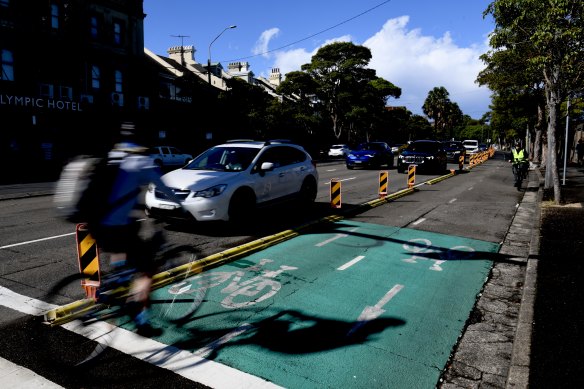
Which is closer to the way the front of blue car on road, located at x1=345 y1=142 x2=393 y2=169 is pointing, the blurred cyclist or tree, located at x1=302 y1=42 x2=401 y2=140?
the blurred cyclist

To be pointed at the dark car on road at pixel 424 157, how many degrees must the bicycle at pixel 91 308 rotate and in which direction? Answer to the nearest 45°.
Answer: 0° — it already faces it

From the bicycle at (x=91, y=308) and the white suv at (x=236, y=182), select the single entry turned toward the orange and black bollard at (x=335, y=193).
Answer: the bicycle

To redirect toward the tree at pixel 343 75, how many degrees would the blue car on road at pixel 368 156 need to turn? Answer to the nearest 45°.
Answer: approximately 135° to its right

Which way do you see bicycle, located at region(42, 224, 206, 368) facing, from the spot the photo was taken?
facing away from the viewer and to the right of the viewer

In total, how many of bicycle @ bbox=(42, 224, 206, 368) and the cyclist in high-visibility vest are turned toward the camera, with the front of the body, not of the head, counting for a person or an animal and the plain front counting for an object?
1

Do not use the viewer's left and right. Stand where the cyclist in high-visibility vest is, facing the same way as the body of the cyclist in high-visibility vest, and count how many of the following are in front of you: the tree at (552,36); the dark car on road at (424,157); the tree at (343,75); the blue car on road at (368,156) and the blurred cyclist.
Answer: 2

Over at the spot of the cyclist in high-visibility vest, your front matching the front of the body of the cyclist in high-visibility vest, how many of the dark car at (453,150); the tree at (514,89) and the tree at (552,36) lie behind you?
2

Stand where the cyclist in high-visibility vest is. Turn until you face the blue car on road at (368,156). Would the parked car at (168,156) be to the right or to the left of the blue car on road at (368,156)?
left

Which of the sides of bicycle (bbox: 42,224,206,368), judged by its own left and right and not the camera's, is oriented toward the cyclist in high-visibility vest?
front

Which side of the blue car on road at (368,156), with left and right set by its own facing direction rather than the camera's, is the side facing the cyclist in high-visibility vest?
left
